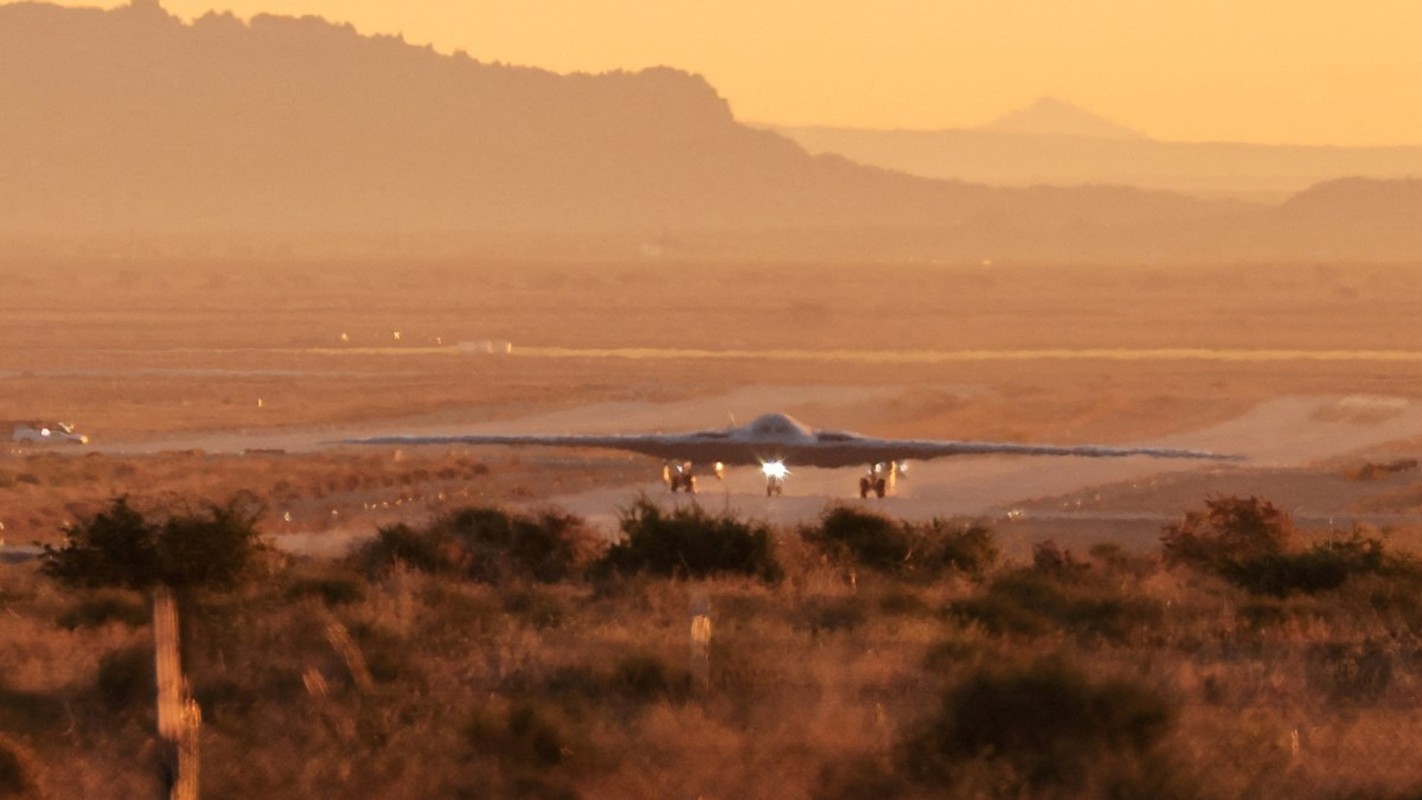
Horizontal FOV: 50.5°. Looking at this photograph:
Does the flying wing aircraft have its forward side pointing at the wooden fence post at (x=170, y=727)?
yes

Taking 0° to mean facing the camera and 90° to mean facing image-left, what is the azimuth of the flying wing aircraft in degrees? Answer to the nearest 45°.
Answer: approximately 0°

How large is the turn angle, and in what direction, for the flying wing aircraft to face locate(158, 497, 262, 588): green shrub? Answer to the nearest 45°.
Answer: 0° — it already faces it

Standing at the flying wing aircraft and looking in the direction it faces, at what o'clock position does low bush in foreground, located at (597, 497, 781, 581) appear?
The low bush in foreground is roughly at 12 o'clock from the flying wing aircraft.

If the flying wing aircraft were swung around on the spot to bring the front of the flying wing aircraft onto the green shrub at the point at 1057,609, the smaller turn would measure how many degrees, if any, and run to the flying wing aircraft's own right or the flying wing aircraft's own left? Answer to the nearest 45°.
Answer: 0° — it already faces it

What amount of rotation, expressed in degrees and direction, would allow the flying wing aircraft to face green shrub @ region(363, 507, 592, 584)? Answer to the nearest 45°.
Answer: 0° — it already faces it

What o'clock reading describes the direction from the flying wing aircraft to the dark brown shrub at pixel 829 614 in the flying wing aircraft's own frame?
The dark brown shrub is roughly at 12 o'clock from the flying wing aircraft.

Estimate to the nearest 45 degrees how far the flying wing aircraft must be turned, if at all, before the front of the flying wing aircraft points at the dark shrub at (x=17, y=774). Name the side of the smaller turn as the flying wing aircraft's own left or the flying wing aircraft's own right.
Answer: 0° — it already faces it

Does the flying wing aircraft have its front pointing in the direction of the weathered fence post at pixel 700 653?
yes
